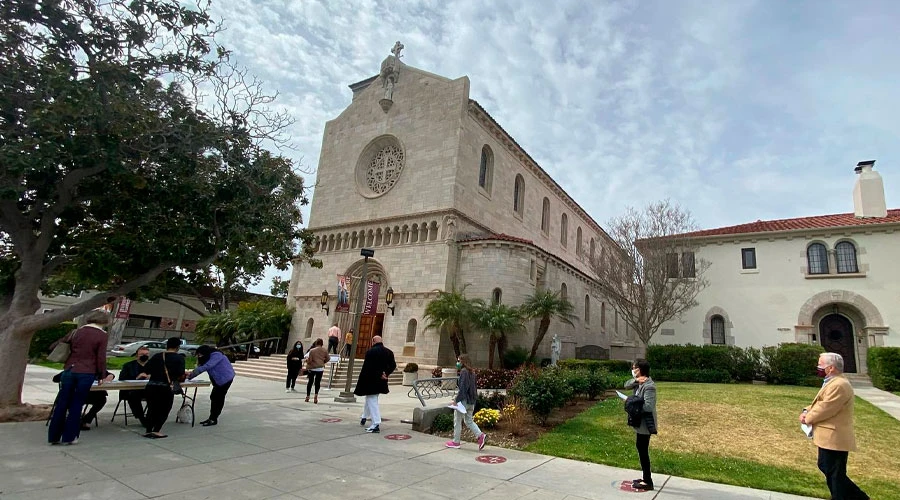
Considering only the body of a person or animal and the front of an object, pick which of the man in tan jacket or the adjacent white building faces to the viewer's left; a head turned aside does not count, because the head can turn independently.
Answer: the man in tan jacket

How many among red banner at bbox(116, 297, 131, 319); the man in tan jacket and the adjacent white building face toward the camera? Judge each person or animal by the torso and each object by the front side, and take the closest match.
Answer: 2

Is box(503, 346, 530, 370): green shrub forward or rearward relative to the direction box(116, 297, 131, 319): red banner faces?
forward

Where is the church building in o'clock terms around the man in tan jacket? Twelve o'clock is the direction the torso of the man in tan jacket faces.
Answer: The church building is roughly at 1 o'clock from the man in tan jacket.

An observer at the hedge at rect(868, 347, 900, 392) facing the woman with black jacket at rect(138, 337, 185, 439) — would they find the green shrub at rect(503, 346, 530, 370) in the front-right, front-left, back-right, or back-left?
front-right

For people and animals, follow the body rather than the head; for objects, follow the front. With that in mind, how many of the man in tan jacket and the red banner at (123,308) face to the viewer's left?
1

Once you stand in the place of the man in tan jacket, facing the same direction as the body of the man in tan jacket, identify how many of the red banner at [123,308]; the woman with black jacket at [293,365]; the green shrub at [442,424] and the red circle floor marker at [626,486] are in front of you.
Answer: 4

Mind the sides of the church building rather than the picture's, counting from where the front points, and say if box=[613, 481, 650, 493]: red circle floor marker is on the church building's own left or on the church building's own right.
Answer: on the church building's own left

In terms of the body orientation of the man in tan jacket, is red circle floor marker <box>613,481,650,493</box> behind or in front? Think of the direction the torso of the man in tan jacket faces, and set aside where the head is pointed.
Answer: in front

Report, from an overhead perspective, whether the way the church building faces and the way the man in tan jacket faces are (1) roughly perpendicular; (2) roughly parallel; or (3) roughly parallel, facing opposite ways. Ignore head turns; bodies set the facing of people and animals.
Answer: roughly perpendicular

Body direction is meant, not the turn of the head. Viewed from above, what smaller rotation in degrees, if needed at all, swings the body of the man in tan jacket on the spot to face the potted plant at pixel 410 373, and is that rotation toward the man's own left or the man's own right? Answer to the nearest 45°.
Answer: approximately 45° to the man's own right

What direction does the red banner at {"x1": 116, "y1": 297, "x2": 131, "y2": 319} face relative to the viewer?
toward the camera

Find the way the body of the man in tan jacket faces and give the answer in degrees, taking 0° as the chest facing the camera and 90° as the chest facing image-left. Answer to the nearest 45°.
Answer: approximately 90°

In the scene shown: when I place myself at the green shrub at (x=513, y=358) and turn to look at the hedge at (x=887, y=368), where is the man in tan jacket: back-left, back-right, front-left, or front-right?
front-right

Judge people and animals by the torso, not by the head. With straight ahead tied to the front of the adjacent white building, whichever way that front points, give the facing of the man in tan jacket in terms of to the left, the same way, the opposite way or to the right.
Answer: to the right

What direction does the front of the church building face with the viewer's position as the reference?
facing the viewer and to the left of the viewer

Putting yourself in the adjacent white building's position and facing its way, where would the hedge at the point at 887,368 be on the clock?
The hedge is roughly at 11 o'clock from the adjacent white building.
